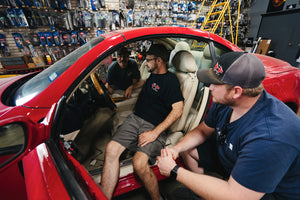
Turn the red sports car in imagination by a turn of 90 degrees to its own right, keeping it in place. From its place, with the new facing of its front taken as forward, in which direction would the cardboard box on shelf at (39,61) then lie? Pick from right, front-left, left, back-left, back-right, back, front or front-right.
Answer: front

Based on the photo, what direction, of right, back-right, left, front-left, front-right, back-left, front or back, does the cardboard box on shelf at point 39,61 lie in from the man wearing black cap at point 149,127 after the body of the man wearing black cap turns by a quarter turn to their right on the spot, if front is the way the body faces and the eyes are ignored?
front

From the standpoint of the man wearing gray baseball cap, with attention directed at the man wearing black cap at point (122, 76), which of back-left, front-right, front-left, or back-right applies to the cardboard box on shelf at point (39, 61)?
front-left

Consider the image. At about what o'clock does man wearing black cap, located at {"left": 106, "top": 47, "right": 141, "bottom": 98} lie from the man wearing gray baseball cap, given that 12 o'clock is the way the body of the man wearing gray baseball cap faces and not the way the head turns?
The man wearing black cap is roughly at 1 o'clock from the man wearing gray baseball cap.

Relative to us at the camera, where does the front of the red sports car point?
facing the viewer and to the left of the viewer

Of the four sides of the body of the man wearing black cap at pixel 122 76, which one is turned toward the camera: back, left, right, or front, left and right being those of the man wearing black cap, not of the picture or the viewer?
front

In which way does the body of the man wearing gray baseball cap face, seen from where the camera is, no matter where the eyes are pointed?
to the viewer's left

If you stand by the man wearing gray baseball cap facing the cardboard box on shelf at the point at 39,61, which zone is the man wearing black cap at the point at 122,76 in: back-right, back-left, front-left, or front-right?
front-right

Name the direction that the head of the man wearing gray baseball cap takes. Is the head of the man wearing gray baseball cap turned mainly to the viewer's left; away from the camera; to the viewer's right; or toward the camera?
to the viewer's left
